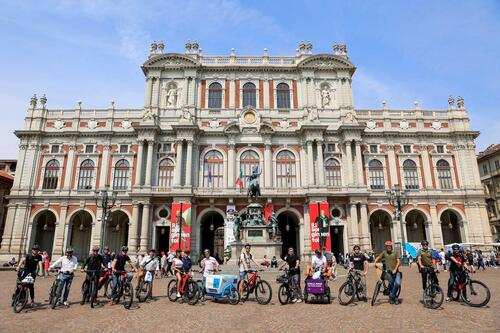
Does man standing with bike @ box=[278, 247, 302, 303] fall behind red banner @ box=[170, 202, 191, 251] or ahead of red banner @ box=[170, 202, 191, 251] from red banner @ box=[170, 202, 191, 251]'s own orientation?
ahead

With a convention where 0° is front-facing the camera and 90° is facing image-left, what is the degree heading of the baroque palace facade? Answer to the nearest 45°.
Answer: approximately 0°

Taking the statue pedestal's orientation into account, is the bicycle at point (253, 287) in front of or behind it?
in front

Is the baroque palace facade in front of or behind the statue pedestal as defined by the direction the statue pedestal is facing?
behind

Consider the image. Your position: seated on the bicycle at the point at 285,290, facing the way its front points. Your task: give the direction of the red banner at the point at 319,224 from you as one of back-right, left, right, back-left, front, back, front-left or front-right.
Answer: back-right

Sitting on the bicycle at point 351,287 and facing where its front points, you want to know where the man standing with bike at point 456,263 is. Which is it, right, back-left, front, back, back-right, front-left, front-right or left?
back-left

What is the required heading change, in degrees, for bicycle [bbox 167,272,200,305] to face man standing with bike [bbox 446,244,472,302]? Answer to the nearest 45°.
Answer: approximately 45° to its left

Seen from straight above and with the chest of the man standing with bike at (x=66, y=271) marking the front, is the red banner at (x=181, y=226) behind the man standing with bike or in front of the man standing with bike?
behind

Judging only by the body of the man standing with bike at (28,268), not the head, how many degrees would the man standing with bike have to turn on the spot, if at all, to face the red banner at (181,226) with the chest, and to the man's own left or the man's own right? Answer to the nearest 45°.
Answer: approximately 135° to the man's own left

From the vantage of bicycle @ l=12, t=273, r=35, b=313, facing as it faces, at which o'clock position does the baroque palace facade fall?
The baroque palace facade is roughly at 6 o'clock from the bicycle.
